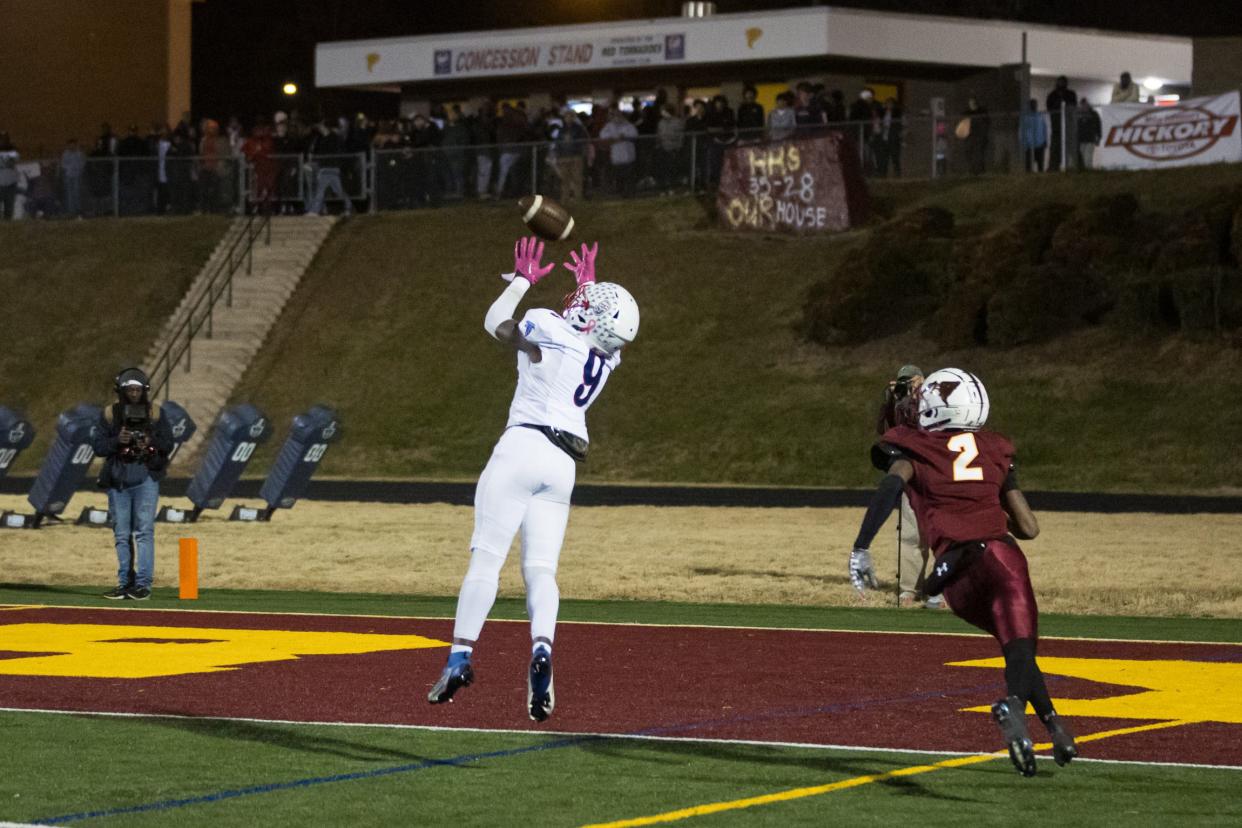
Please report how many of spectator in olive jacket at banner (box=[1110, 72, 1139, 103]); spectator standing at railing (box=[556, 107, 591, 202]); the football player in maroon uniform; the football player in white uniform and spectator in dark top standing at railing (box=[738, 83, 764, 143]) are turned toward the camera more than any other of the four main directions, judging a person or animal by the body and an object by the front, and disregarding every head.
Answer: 3

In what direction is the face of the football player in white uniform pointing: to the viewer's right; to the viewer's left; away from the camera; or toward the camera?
to the viewer's left

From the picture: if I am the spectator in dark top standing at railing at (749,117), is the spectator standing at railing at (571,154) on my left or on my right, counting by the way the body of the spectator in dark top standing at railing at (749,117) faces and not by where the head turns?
on my right

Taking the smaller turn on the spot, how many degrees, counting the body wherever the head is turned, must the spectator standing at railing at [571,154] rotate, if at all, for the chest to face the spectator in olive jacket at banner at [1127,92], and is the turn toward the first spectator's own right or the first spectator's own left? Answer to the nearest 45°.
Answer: approximately 90° to the first spectator's own left

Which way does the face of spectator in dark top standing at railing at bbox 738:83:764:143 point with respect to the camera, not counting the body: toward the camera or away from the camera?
toward the camera

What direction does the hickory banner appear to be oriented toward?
toward the camera

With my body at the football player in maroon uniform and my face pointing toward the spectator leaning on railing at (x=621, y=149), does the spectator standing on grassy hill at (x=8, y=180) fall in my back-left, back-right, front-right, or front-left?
front-left

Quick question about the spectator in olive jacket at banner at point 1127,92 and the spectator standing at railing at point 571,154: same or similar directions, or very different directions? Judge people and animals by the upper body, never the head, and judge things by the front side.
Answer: same or similar directions

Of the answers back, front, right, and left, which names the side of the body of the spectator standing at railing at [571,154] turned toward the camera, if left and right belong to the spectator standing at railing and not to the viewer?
front

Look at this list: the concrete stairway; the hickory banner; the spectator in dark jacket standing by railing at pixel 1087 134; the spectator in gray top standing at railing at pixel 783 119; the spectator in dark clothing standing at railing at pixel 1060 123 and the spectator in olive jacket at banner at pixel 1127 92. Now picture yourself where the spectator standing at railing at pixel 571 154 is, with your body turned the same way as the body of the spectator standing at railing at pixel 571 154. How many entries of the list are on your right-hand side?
1

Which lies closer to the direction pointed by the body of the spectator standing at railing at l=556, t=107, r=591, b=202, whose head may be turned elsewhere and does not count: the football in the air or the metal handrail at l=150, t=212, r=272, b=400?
the football in the air

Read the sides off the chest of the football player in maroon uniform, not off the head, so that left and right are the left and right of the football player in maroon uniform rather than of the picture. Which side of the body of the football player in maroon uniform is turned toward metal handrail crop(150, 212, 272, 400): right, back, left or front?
front

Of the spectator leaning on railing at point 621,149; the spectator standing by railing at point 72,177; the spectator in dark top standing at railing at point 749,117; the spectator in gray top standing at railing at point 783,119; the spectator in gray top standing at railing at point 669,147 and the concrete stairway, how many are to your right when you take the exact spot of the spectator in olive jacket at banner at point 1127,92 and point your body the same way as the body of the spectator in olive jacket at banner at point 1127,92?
6

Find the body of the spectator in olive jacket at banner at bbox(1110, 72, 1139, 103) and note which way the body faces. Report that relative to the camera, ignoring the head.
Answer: toward the camera

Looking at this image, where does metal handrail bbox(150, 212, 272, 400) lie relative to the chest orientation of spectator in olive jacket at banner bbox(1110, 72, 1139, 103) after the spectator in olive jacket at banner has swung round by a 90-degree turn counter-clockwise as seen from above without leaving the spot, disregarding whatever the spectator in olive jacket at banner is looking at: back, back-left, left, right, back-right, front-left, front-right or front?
back

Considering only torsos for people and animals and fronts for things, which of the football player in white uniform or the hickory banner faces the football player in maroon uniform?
the hickory banner
